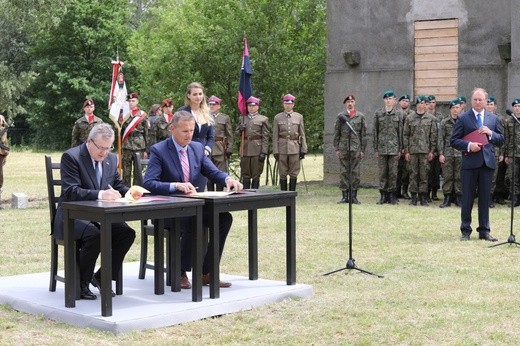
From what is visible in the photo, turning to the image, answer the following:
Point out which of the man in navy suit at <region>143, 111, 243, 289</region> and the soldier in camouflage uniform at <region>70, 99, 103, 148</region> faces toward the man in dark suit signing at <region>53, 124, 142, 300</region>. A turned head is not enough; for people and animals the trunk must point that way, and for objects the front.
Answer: the soldier in camouflage uniform

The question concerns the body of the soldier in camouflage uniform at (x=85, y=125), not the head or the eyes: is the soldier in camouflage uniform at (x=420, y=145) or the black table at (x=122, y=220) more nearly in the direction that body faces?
the black table

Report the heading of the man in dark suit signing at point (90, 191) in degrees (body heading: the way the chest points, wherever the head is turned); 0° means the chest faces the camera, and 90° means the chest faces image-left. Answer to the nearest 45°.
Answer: approximately 315°

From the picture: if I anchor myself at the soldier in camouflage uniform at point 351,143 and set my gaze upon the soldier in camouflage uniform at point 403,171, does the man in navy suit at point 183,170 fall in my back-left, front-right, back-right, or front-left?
back-right

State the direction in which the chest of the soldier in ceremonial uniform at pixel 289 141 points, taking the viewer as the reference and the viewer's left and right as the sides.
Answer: facing the viewer

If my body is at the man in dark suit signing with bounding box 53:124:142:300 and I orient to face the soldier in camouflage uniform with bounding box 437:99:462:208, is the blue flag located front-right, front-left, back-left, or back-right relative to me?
front-left

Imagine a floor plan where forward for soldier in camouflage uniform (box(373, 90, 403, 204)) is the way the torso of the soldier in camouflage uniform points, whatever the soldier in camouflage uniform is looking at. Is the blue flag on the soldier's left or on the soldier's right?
on the soldier's right

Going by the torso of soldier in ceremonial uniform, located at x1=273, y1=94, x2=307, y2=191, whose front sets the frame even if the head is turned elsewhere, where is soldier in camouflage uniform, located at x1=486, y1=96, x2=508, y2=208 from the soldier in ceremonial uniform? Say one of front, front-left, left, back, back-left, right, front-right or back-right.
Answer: left

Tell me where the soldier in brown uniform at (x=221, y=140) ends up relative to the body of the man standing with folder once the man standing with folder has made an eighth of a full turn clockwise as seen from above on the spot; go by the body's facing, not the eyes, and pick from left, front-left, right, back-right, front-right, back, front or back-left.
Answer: right

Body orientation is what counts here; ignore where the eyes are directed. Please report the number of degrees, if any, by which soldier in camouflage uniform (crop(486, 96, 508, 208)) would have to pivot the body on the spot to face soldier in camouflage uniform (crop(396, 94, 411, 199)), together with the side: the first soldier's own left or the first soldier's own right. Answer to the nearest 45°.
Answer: approximately 45° to the first soldier's own right

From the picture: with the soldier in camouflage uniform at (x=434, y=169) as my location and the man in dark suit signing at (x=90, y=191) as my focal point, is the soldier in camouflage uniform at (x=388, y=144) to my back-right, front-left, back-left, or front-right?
front-right

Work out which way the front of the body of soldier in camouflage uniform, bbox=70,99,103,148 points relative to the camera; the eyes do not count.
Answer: toward the camera

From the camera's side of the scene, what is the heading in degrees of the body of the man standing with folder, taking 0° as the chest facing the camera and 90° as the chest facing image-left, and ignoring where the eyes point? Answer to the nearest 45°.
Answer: approximately 0°

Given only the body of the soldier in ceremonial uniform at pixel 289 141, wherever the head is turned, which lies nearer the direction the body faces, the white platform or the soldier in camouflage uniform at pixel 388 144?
the white platform

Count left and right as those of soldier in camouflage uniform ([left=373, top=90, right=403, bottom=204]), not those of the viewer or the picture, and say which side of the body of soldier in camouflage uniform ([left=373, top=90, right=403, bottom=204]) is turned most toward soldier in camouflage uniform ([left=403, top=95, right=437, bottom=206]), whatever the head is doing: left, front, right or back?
left

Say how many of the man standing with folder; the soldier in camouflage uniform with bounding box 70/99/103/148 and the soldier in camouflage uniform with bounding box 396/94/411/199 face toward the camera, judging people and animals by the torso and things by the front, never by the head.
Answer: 3

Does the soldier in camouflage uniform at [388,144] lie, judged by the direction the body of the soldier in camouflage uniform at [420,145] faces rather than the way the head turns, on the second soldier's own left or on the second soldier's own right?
on the second soldier's own right

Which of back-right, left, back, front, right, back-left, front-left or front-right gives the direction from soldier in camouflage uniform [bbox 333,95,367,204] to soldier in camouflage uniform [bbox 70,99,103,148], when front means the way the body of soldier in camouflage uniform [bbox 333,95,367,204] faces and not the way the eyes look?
right

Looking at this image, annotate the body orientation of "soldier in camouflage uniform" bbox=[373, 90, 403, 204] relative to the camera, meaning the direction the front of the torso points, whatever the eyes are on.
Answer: toward the camera

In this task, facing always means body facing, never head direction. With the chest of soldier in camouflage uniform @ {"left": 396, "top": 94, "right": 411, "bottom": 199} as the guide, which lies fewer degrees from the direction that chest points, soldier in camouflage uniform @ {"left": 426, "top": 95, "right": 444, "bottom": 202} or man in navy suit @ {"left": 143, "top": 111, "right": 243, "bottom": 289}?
the man in navy suit
